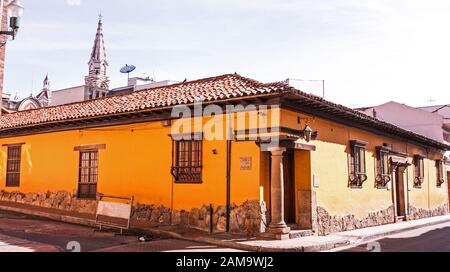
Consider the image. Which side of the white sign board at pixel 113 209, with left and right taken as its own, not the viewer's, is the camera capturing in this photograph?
front
